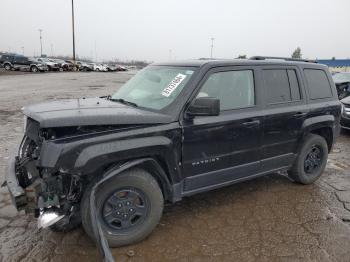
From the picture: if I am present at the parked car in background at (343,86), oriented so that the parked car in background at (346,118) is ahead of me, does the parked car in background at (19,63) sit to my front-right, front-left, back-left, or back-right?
back-right

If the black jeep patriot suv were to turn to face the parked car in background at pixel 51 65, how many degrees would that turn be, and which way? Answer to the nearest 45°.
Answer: approximately 90° to its right

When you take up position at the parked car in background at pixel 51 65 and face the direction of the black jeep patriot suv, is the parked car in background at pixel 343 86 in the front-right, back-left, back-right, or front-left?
front-left

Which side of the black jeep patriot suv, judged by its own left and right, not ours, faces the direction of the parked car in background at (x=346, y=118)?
back

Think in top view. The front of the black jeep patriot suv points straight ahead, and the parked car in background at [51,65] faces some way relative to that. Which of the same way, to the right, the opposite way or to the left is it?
to the left

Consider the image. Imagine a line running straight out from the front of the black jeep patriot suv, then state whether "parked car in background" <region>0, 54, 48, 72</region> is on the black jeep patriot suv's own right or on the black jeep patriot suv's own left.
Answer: on the black jeep patriot suv's own right

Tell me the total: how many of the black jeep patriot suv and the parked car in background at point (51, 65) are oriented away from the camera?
0

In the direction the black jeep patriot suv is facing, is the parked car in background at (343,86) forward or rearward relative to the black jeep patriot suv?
rearward

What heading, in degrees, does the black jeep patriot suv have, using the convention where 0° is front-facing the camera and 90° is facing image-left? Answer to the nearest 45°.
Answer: approximately 45°
